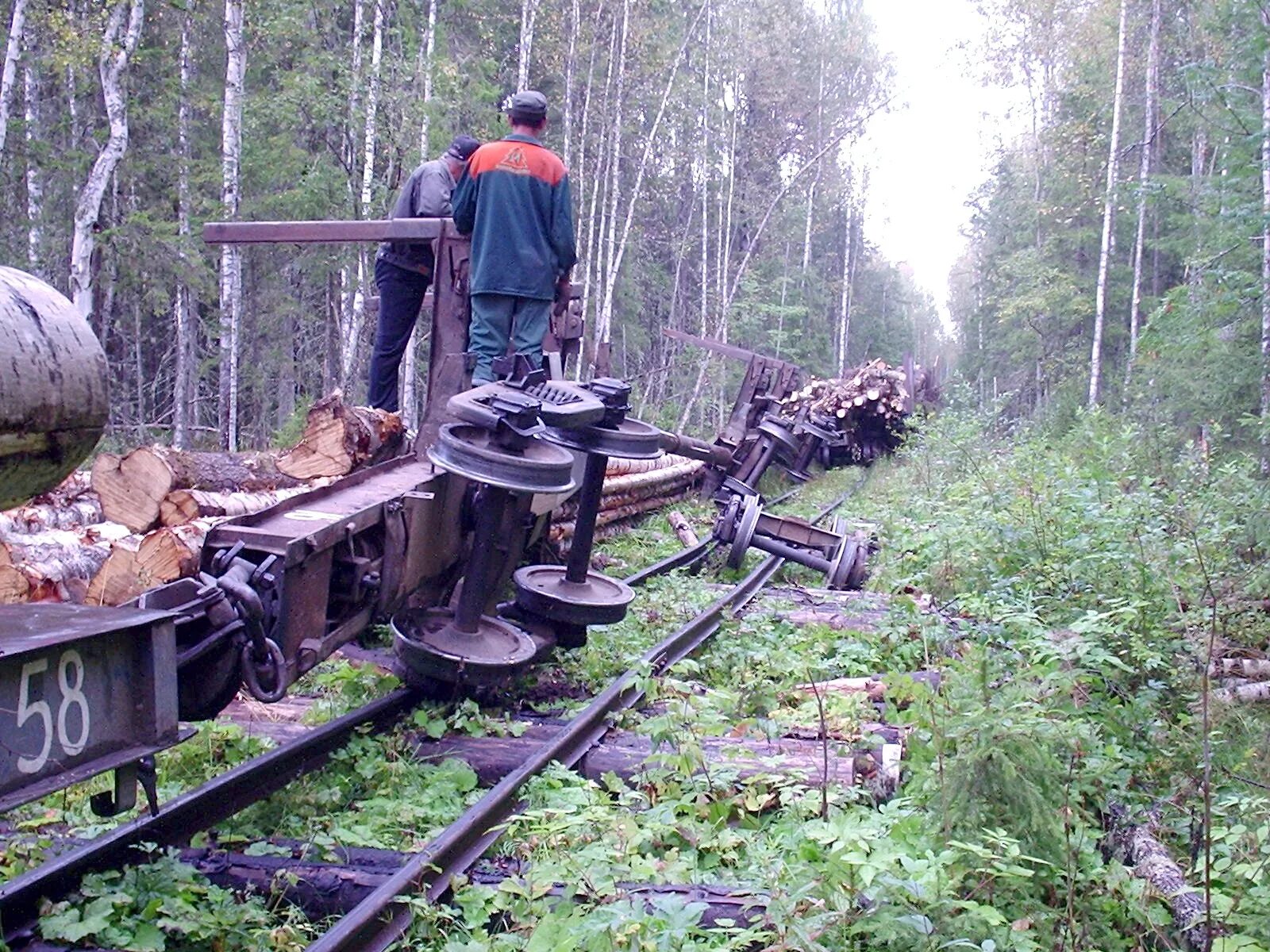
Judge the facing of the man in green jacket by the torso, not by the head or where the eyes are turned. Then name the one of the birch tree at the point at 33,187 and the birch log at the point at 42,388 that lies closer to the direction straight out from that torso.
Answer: the birch tree

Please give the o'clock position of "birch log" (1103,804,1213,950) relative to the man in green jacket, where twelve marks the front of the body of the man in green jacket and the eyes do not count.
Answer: The birch log is roughly at 5 o'clock from the man in green jacket.

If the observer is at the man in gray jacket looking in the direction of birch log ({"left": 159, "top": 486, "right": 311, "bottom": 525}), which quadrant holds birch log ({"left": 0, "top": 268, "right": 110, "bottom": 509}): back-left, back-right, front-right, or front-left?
front-left

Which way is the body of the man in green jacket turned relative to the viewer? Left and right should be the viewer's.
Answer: facing away from the viewer

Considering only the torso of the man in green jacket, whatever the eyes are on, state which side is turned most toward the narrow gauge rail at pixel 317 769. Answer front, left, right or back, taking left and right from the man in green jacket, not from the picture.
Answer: back
